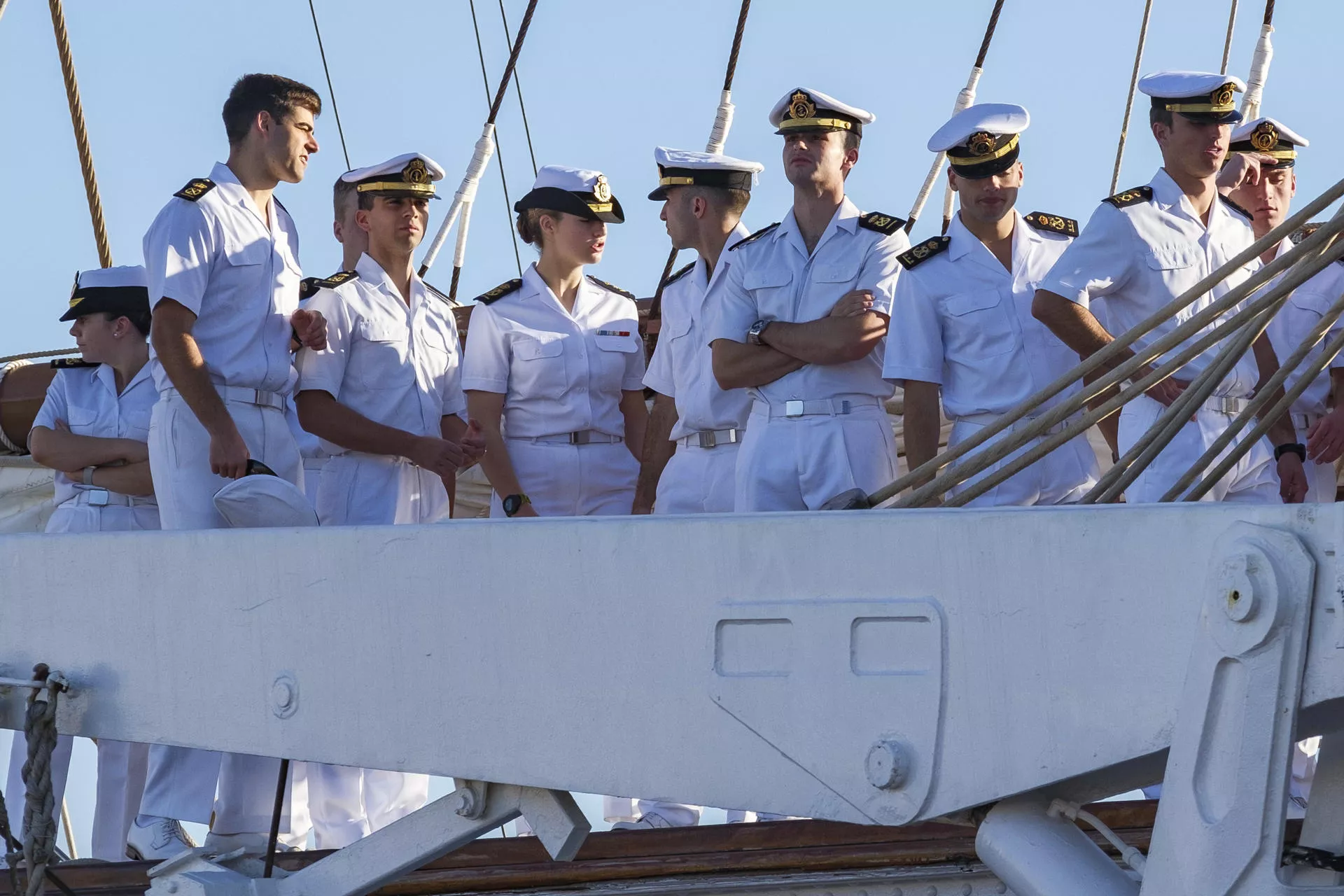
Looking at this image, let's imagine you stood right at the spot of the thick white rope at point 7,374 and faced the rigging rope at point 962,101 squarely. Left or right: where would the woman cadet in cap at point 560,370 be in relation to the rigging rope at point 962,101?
right

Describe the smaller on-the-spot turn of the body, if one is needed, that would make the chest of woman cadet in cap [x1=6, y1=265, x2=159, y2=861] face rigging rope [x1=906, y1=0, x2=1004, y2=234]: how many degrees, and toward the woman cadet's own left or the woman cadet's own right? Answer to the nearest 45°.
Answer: approximately 135° to the woman cadet's own left

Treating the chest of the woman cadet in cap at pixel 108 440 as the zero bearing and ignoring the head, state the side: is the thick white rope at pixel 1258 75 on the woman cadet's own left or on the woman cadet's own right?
on the woman cadet's own left

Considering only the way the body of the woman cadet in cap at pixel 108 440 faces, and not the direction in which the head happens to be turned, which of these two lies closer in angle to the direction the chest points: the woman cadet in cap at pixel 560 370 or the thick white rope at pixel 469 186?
the woman cadet in cap

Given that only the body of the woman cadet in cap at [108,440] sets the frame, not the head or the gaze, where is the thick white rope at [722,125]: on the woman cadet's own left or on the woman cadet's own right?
on the woman cadet's own left

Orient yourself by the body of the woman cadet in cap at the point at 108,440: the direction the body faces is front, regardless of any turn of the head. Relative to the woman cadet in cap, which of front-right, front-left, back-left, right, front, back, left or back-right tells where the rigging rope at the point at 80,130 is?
back

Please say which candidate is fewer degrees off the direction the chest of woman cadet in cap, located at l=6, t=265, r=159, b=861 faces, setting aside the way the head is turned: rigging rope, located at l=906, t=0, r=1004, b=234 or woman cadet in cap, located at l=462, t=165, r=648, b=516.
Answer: the woman cadet in cap
